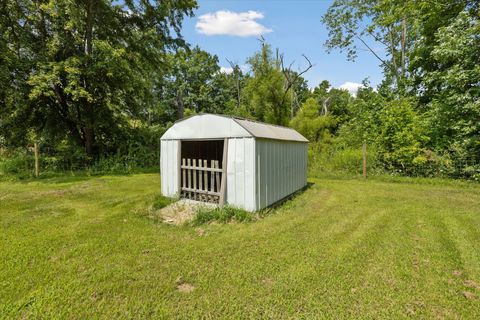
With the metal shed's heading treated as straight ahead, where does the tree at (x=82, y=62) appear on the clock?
The tree is roughly at 3 o'clock from the metal shed.

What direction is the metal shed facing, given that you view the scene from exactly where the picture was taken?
facing the viewer and to the left of the viewer

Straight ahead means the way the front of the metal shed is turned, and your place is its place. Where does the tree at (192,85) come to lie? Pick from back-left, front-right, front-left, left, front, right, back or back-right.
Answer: back-right

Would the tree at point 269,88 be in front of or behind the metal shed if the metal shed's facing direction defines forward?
behind

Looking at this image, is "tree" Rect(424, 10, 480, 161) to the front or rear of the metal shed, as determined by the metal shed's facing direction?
to the rear

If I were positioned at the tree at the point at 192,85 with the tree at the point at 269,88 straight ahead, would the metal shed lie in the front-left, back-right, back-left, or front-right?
front-right
